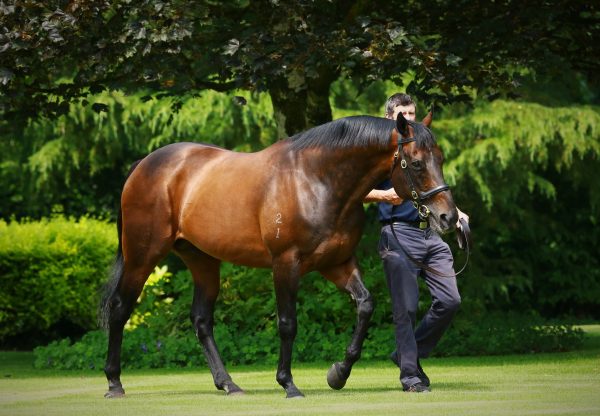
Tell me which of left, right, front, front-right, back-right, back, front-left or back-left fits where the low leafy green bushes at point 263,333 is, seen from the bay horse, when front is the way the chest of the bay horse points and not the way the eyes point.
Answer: left

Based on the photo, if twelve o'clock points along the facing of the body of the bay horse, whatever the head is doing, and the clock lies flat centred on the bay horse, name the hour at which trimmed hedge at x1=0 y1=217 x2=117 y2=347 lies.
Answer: The trimmed hedge is roughly at 8 o'clock from the bay horse.

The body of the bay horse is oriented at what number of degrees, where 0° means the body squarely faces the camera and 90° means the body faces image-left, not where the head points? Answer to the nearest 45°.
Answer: approximately 270°

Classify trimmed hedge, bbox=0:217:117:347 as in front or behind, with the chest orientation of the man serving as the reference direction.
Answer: behind
